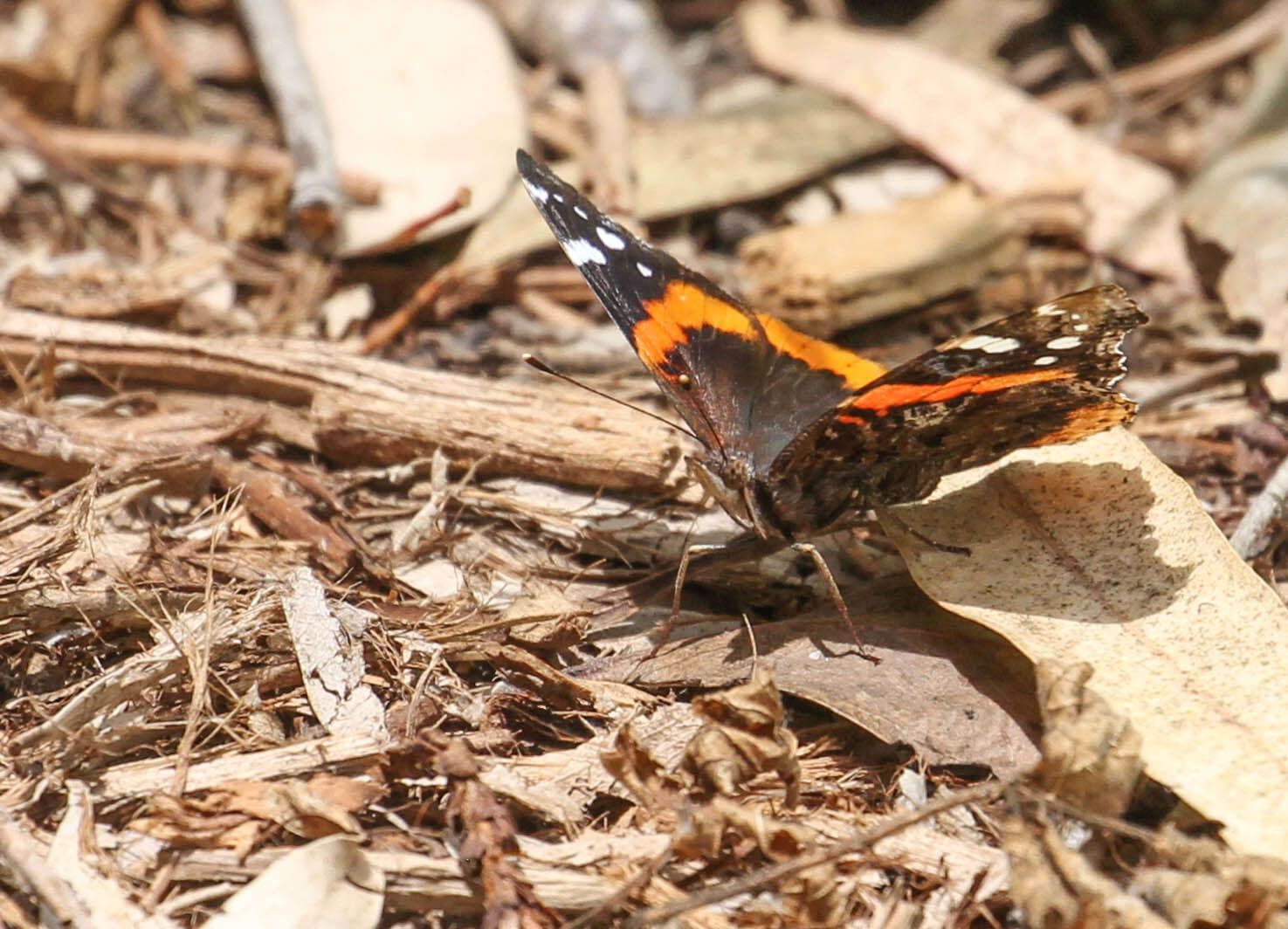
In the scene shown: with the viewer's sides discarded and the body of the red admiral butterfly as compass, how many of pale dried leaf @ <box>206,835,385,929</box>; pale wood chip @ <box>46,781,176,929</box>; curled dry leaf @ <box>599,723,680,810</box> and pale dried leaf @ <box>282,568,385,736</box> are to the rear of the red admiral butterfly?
0

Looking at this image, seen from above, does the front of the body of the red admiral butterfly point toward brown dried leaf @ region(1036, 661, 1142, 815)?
no

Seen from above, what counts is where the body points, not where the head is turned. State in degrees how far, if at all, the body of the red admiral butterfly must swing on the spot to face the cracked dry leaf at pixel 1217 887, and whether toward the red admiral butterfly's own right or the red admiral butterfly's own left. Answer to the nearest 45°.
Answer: approximately 90° to the red admiral butterfly's own left

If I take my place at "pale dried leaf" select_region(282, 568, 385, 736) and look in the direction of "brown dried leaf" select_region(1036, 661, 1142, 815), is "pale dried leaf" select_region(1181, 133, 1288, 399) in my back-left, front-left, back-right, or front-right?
front-left

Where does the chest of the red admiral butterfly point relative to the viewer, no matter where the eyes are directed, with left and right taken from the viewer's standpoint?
facing the viewer and to the left of the viewer

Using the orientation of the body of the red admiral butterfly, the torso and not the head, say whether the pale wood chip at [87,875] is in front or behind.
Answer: in front

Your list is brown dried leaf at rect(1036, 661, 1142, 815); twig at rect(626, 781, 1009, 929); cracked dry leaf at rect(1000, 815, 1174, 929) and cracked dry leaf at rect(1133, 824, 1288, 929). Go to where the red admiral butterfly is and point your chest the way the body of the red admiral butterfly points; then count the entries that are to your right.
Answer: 0

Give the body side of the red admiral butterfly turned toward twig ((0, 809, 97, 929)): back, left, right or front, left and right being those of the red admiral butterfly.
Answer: front

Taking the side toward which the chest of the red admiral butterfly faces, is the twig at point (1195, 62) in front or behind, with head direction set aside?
behind

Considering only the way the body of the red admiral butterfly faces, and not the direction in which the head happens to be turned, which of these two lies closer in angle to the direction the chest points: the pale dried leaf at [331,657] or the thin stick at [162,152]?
the pale dried leaf

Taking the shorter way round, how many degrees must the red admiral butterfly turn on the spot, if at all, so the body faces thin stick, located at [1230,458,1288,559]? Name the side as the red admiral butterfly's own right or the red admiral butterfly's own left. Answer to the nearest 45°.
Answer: approximately 135° to the red admiral butterfly's own left

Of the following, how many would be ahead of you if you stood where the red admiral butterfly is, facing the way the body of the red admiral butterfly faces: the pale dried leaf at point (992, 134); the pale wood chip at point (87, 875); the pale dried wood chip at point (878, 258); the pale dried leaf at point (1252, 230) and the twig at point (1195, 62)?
1

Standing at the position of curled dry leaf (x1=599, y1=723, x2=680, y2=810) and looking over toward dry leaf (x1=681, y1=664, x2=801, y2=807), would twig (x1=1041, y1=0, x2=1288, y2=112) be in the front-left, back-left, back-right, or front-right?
front-left

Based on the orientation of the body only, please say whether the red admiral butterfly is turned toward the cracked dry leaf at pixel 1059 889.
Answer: no
